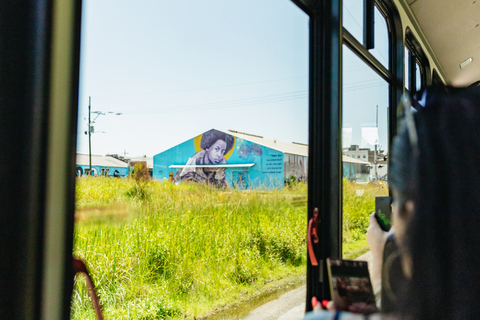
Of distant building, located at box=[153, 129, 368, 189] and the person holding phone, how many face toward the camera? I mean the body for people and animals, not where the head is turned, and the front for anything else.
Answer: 1

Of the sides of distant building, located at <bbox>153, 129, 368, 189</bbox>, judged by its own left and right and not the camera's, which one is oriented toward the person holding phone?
front

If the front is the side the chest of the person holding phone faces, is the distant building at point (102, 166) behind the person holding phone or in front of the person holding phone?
in front

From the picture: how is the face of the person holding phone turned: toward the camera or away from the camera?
away from the camera

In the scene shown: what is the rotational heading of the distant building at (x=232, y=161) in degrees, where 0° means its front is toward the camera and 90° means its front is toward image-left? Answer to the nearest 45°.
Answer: approximately 0°

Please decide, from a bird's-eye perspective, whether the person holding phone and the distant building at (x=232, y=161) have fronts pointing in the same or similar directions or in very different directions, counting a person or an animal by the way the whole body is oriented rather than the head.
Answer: very different directions

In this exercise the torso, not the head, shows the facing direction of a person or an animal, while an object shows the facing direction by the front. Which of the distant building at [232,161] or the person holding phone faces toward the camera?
the distant building

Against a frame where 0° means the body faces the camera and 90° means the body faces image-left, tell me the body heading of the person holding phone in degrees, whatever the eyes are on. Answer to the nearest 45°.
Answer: approximately 135°

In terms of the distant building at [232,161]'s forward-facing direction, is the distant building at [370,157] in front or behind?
behind

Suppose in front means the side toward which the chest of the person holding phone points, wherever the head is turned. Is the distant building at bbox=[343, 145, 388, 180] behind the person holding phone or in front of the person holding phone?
in front

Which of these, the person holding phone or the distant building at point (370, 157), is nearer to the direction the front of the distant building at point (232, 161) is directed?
the person holding phone
